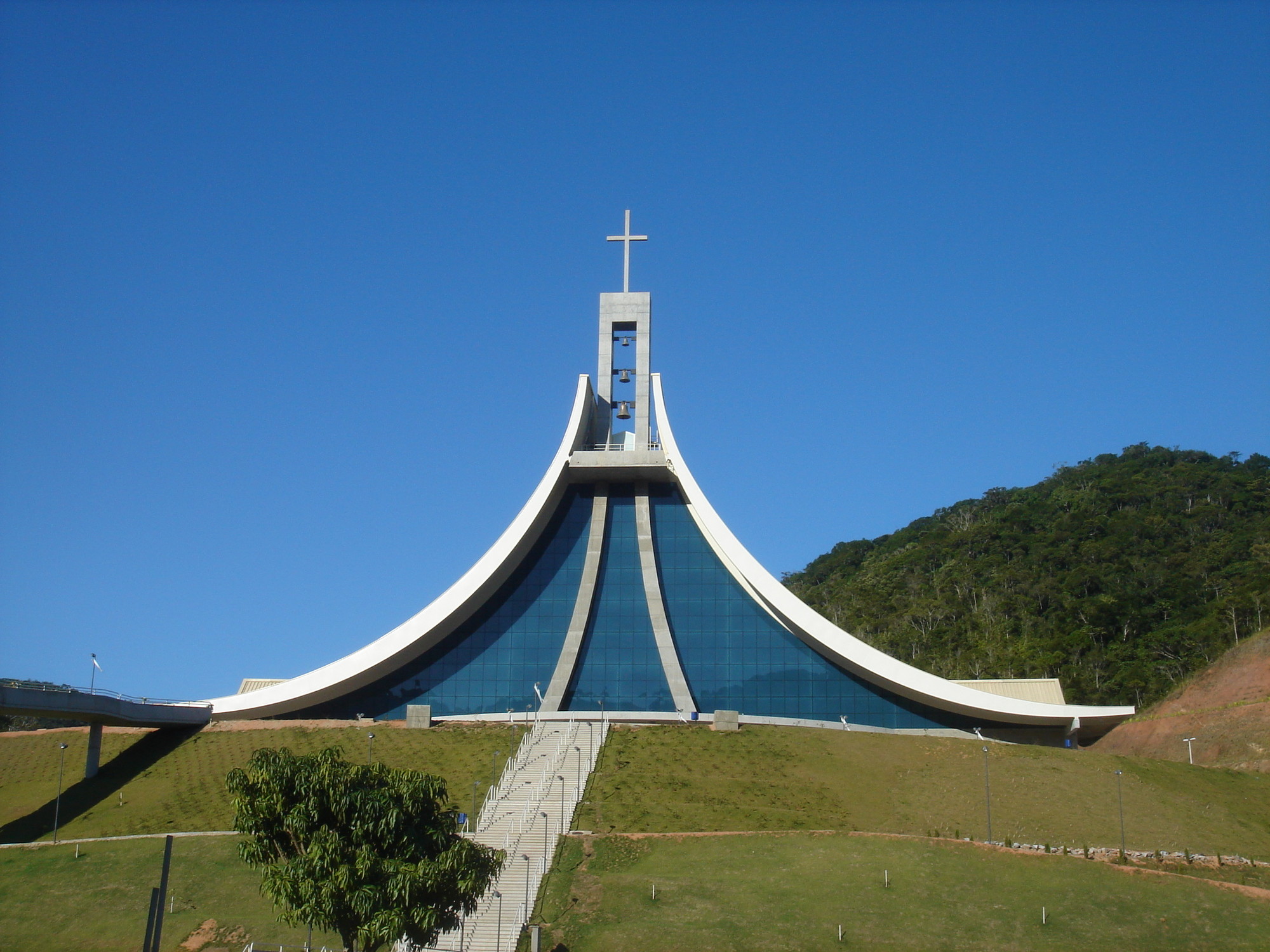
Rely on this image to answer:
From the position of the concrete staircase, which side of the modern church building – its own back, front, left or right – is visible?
front

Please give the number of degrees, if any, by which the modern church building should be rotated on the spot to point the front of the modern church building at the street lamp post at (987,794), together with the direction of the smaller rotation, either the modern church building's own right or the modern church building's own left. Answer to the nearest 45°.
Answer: approximately 45° to the modern church building's own left

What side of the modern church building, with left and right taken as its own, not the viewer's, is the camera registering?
front

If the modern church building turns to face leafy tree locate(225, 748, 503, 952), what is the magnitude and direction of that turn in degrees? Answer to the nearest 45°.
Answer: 0° — it already faces it

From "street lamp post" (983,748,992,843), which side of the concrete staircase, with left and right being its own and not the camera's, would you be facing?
left

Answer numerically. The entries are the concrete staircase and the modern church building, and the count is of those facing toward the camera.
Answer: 2

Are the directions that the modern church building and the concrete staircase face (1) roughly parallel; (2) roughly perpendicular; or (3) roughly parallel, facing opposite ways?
roughly parallel

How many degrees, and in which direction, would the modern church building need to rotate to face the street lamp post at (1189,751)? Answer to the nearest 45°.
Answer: approximately 90° to its left

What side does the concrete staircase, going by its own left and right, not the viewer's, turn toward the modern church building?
back

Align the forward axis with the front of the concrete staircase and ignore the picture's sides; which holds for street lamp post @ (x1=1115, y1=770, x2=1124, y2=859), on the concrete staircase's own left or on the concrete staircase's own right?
on the concrete staircase's own left

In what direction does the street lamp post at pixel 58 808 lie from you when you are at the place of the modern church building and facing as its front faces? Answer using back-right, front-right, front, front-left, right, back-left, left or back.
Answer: front-right

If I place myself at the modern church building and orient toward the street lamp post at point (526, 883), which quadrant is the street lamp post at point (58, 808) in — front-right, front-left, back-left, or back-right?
front-right

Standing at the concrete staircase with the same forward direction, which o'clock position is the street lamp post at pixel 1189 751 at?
The street lamp post is roughly at 8 o'clock from the concrete staircase.
